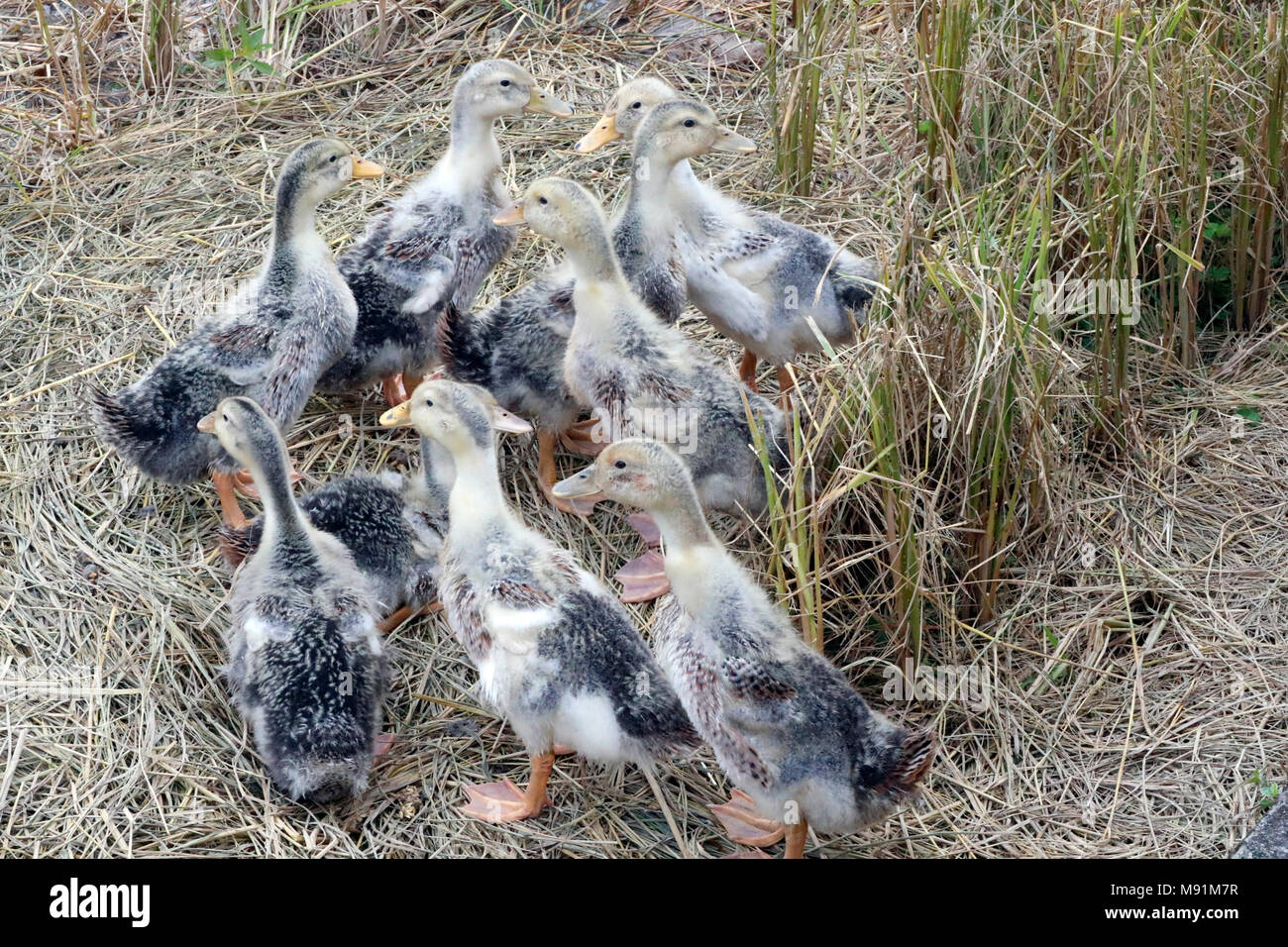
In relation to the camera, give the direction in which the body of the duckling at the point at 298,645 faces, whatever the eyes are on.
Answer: away from the camera

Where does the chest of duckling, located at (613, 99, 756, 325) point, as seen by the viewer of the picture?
to the viewer's right

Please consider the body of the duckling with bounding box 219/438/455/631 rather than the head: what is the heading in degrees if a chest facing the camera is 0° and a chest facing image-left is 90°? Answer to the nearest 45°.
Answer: approximately 270°

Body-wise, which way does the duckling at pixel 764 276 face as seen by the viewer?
to the viewer's left

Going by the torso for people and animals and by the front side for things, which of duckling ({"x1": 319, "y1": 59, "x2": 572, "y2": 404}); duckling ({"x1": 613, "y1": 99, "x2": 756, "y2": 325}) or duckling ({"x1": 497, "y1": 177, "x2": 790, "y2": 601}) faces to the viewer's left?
duckling ({"x1": 497, "y1": 177, "x2": 790, "y2": 601})

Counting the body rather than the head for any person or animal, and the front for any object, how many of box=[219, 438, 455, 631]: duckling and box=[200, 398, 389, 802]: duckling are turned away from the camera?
1

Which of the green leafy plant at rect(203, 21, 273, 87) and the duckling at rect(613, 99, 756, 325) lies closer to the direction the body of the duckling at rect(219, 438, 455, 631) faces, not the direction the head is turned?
the duckling
